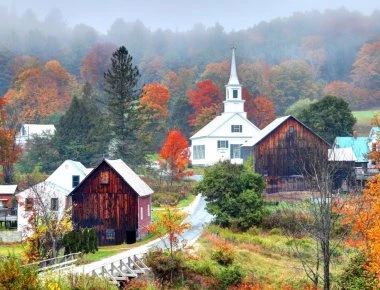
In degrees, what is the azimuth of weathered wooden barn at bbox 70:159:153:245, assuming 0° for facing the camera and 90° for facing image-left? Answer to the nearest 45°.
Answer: approximately 0°

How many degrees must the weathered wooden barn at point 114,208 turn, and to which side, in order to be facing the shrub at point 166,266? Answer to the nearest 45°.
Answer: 0° — it already faces it

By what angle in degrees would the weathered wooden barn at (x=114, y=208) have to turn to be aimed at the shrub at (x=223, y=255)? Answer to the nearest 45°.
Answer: approximately 45° to its left
